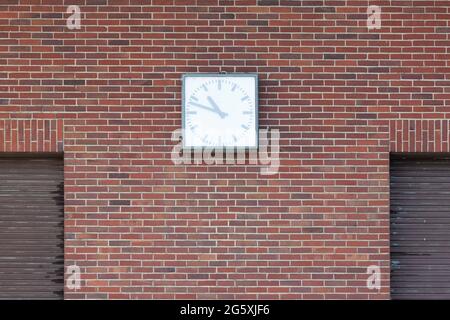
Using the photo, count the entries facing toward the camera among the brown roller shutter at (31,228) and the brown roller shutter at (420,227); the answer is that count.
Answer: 2

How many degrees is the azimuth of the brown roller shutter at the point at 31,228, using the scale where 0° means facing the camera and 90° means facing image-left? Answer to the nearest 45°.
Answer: approximately 0°

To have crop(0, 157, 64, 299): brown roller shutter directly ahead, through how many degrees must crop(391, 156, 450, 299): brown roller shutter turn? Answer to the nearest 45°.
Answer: approximately 90° to its right

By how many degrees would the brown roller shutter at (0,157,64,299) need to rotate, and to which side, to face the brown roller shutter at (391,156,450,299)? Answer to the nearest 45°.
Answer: approximately 90° to its left
